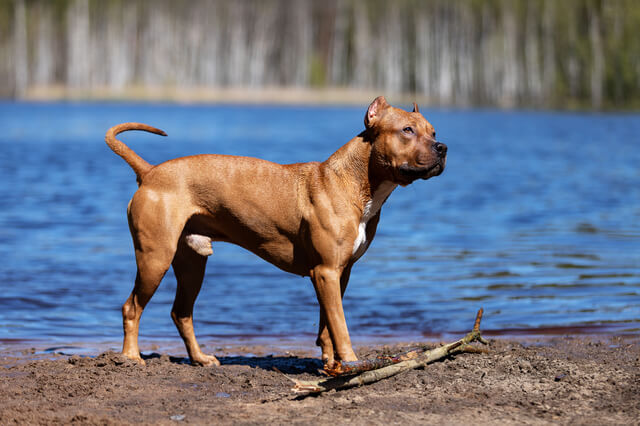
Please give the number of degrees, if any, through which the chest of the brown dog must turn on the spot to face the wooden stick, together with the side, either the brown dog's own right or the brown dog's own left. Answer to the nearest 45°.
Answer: approximately 45° to the brown dog's own right

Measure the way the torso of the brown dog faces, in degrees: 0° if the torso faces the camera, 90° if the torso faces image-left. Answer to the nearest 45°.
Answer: approximately 270°
